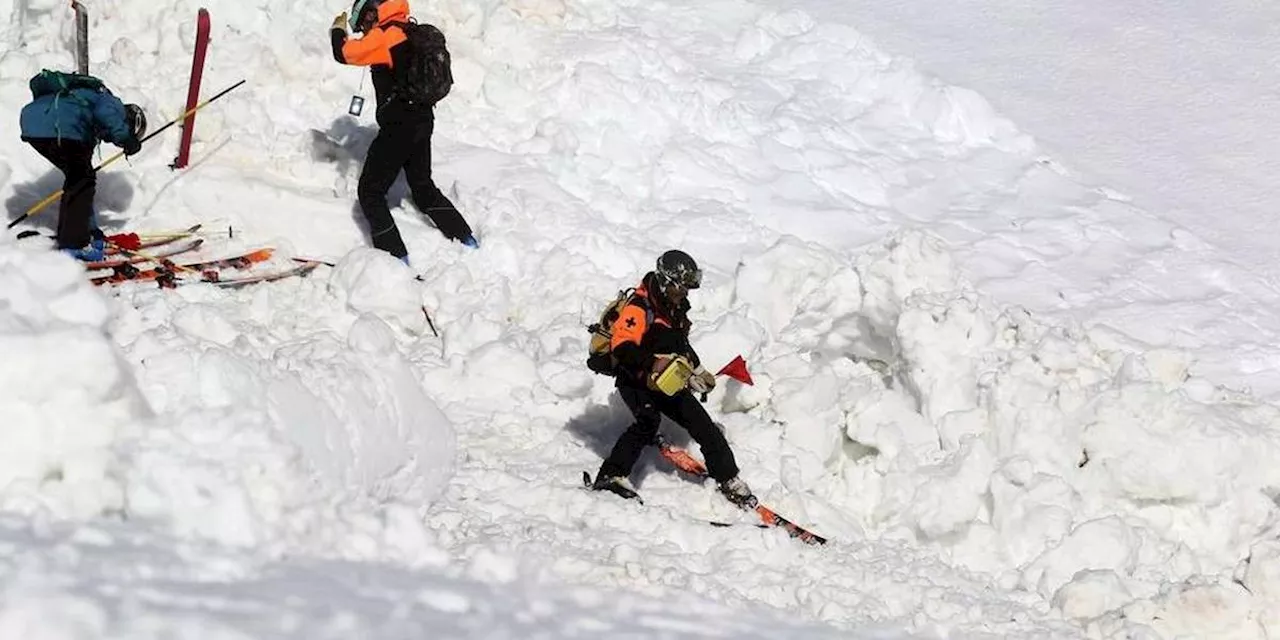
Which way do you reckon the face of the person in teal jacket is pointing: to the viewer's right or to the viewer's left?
to the viewer's right

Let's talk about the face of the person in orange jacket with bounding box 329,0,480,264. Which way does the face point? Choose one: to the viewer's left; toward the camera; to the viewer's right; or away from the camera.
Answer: to the viewer's left

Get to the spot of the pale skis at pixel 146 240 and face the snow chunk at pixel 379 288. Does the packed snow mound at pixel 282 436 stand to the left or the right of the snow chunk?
right

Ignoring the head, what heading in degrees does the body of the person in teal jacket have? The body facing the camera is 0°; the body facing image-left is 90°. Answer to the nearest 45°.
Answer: approximately 270°

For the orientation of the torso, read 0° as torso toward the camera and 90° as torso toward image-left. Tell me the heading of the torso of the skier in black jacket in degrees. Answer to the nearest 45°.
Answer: approximately 315°

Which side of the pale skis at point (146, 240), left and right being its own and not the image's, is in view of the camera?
right

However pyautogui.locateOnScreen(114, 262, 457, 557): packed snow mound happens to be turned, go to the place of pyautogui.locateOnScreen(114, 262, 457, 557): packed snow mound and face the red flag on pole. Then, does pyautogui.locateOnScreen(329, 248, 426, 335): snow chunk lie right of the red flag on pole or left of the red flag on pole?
left

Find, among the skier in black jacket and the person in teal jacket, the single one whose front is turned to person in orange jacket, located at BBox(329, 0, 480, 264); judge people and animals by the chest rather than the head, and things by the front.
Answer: the person in teal jacket

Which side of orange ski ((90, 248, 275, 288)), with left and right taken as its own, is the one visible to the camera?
right

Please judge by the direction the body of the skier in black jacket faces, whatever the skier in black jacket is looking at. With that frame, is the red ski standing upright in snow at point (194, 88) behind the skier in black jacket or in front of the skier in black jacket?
behind
